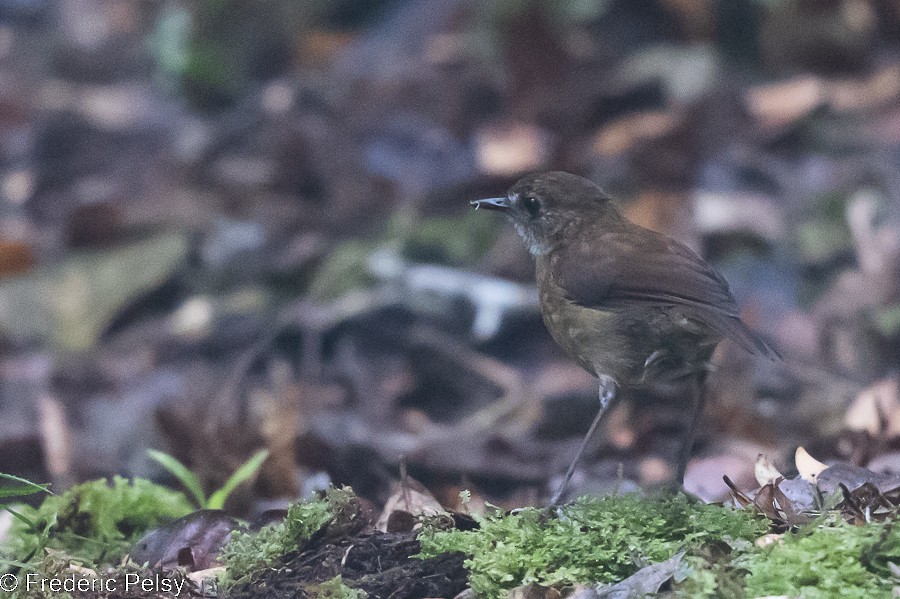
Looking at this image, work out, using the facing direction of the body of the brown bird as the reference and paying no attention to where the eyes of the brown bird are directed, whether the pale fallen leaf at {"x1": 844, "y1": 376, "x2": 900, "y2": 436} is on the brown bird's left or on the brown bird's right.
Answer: on the brown bird's right

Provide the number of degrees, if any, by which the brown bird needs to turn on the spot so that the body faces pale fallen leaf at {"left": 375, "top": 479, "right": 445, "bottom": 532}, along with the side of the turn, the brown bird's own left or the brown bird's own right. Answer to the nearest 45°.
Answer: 0° — it already faces it

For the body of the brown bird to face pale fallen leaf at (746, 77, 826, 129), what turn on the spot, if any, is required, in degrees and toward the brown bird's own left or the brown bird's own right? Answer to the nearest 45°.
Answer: approximately 90° to the brown bird's own right

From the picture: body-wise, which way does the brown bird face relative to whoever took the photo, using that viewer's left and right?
facing to the left of the viewer
